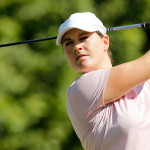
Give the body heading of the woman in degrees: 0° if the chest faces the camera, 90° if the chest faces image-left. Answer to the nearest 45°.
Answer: approximately 315°
